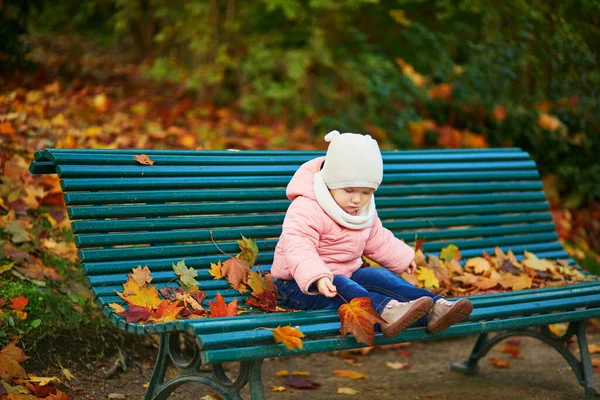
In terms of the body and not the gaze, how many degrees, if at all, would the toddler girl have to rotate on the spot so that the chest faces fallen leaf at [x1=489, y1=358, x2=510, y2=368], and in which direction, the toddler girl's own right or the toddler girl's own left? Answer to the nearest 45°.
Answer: approximately 90° to the toddler girl's own left

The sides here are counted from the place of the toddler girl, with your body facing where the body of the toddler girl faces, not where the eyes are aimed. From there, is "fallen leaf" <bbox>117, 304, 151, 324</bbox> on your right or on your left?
on your right

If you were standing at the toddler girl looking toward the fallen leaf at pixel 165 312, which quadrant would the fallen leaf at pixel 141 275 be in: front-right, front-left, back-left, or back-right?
front-right

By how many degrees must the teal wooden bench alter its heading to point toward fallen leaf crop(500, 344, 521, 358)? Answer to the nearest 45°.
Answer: approximately 90° to its left

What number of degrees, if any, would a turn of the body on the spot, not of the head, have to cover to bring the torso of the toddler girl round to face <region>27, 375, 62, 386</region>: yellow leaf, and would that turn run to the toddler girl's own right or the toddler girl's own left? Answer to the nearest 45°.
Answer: approximately 135° to the toddler girl's own right

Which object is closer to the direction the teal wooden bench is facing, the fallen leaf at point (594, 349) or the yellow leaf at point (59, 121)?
the fallen leaf

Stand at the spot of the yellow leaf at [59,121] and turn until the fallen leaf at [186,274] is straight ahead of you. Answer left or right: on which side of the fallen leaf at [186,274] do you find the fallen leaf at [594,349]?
left

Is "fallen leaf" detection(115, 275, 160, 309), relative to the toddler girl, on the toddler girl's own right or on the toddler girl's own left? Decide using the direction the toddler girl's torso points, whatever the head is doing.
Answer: on the toddler girl's own right

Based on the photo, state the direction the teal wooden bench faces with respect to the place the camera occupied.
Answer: facing the viewer and to the right of the viewer
